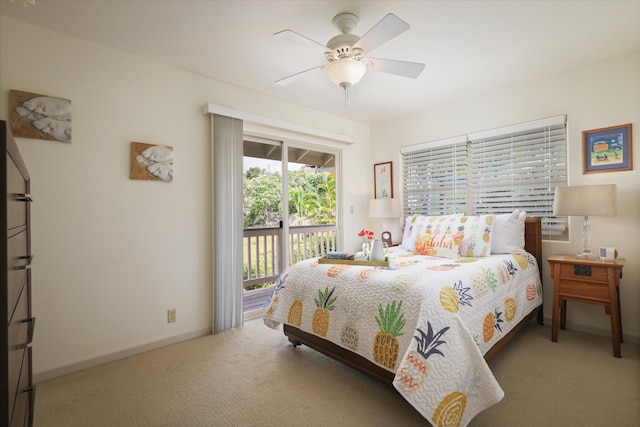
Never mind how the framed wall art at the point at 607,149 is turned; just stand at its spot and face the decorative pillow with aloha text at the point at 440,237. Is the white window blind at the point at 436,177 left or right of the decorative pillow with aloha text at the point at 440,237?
right

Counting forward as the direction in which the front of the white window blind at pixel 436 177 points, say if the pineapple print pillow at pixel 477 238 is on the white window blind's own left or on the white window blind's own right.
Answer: on the white window blind's own left

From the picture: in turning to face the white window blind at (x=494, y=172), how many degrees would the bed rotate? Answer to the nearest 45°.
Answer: approximately 180°

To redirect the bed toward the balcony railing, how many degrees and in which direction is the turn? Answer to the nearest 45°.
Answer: approximately 90° to its right

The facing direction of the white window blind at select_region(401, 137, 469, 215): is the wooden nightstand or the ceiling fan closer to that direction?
the ceiling fan

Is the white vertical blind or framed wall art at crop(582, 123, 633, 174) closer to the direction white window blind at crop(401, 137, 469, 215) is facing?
the white vertical blind
